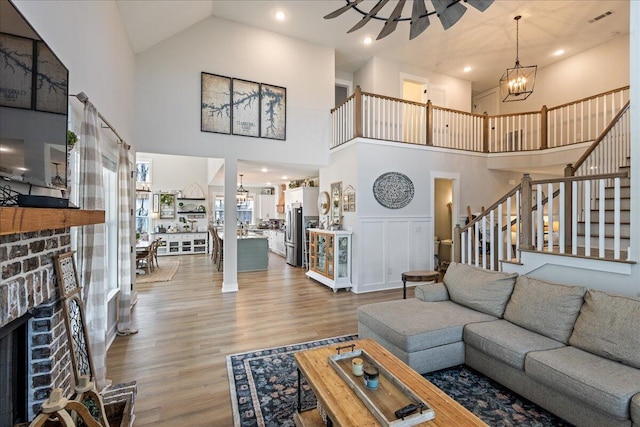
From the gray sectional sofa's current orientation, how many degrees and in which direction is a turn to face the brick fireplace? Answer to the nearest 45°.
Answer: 0° — it already faces it

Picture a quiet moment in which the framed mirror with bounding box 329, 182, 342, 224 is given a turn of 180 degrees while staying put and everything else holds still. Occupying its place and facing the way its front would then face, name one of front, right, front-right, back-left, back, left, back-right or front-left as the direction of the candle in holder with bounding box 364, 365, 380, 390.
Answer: back-right

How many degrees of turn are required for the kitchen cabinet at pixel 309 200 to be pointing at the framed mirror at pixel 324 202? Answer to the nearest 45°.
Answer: approximately 45° to its left

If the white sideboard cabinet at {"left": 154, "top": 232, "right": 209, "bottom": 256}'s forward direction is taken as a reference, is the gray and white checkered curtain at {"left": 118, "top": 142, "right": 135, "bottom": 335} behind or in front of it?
in front

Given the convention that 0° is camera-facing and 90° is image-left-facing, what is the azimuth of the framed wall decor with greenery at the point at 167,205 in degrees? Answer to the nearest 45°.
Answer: approximately 0°

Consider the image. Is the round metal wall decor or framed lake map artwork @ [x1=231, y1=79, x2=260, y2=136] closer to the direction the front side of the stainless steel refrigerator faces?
the framed lake map artwork

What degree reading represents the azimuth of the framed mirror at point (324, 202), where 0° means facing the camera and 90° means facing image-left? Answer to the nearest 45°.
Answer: approximately 45°

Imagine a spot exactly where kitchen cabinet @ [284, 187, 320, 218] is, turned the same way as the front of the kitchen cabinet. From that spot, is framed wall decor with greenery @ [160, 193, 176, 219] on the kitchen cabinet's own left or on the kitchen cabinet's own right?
on the kitchen cabinet's own right

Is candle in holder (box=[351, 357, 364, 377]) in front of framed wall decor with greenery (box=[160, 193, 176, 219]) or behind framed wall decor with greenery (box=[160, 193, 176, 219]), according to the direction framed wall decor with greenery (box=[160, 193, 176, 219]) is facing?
in front

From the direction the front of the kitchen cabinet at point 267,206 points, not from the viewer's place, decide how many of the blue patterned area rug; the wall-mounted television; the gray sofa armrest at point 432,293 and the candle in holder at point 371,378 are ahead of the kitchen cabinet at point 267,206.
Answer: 4
